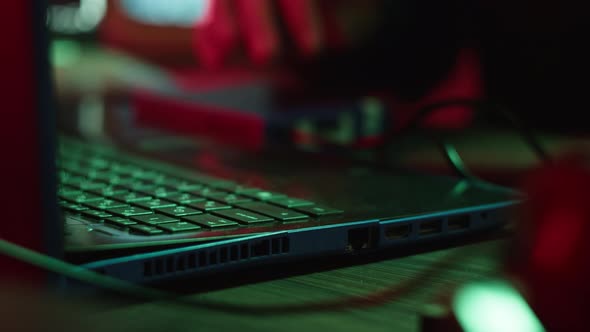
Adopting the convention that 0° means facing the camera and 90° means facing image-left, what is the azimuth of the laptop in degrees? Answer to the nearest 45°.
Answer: approximately 225°
